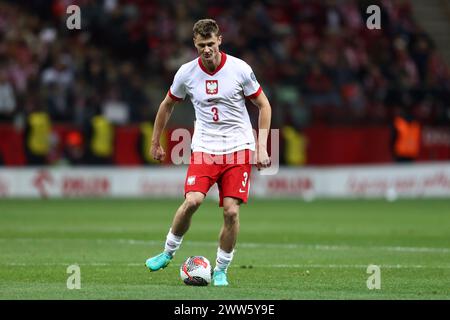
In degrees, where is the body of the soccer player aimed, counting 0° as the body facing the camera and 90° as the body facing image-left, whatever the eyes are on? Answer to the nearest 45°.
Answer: approximately 0°

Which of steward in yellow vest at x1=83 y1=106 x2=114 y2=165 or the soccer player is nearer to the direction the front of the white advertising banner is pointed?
the soccer player

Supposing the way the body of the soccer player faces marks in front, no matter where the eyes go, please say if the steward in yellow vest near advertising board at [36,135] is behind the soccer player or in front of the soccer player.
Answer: behind

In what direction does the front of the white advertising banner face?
toward the camera

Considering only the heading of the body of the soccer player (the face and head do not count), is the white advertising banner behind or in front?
behind

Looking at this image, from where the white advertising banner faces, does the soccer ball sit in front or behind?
in front

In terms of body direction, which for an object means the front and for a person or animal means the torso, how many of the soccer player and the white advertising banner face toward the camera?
2

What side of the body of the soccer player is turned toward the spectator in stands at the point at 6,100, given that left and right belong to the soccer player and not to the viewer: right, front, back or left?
back
